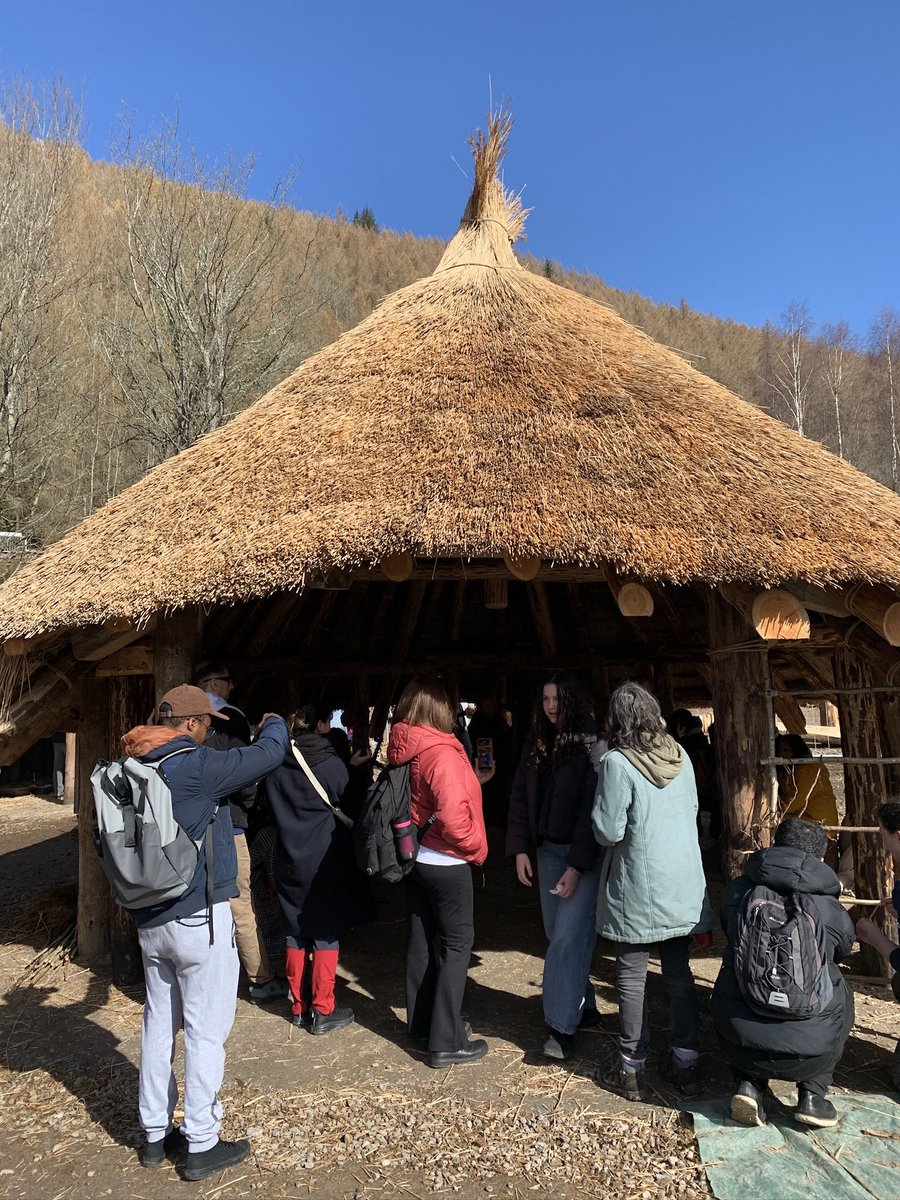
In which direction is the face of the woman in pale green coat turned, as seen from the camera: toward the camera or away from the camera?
away from the camera

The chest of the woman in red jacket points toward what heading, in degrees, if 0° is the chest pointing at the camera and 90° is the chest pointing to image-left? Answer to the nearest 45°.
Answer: approximately 225°

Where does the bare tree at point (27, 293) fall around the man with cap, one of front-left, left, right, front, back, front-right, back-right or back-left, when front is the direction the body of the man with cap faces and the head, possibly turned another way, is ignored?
front-left

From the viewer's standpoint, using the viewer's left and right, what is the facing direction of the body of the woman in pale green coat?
facing away from the viewer and to the left of the viewer

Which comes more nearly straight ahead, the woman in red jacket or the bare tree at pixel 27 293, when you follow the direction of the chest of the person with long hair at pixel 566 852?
the woman in red jacket

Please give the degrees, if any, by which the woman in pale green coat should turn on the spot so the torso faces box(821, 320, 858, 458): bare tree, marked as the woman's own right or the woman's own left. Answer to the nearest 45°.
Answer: approximately 45° to the woman's own right

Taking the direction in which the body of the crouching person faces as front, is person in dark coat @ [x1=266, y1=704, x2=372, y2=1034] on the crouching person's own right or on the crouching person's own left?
on the crouching person's own left

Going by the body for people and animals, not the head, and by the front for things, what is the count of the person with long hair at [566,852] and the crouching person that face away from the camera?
1

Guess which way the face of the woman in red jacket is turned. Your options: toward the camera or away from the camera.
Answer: away from the camera

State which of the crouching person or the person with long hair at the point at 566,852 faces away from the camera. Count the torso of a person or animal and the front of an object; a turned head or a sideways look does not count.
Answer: the crouching person

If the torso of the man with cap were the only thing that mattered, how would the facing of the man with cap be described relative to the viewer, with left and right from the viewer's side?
facing away from the viewer and to the right of the viewer

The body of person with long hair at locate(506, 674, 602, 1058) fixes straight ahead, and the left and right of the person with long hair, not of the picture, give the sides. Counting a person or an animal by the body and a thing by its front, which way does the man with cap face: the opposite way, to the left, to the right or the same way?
the opposite way

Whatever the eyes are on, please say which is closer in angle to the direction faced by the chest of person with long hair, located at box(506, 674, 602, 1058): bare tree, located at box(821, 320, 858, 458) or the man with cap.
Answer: the man with cap

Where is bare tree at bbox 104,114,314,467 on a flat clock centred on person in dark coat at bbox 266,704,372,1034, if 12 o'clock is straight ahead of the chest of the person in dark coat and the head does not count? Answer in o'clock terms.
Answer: The bare tree is roughly at 10 o'clock from the person in dark coat.

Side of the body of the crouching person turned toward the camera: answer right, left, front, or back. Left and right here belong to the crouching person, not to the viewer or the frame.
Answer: back

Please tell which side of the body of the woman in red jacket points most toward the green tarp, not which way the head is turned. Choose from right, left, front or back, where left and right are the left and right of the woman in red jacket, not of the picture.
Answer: right
